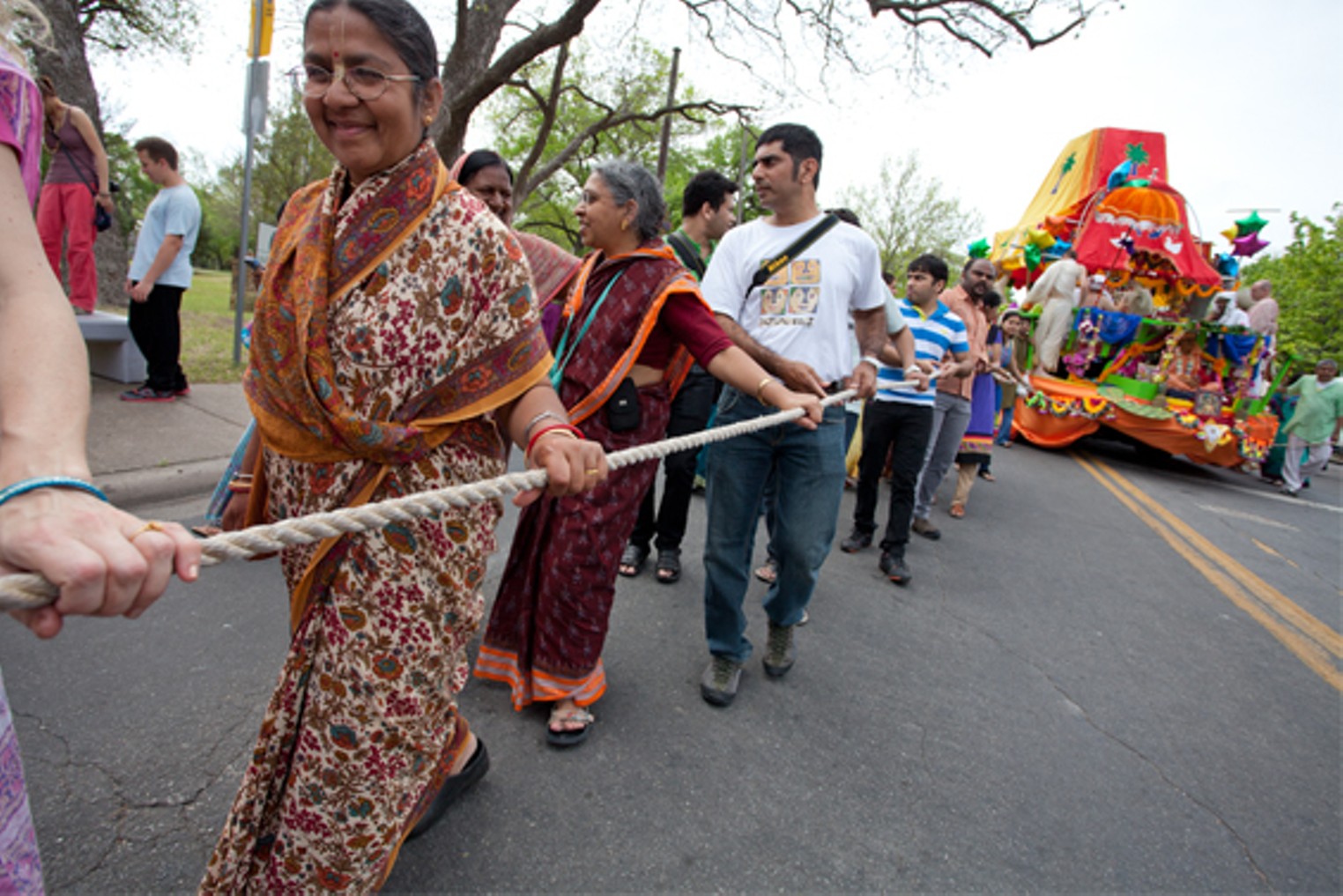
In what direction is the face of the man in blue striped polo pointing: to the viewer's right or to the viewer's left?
to the viewer's left

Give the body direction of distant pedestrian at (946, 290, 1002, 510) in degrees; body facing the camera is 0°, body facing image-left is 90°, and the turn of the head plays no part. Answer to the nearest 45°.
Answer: approximately 45°

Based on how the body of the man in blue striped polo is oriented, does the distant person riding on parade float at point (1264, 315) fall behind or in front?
behind

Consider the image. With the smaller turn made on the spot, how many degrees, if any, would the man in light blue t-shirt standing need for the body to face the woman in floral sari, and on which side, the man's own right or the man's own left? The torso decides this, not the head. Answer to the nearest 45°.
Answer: approximately 90° to the man's own left

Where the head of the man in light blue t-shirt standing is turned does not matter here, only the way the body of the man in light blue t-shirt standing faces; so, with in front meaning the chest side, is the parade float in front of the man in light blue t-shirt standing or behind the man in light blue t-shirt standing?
behind

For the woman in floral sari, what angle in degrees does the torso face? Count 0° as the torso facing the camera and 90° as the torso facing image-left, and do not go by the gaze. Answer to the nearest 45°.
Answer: approximately 45°

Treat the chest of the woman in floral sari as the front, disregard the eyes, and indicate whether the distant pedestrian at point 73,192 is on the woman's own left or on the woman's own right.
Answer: on the woman's own right

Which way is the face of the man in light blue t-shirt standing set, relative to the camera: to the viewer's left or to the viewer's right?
to the viewer's left

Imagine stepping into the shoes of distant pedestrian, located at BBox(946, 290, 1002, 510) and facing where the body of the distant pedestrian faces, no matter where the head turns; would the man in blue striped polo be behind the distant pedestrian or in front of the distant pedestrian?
in front

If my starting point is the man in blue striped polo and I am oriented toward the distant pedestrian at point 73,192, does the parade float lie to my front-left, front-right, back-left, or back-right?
back-right

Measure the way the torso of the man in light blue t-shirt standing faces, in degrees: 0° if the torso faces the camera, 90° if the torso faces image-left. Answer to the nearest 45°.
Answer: approximately 90°
